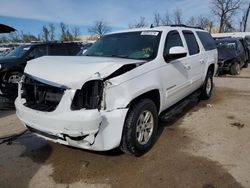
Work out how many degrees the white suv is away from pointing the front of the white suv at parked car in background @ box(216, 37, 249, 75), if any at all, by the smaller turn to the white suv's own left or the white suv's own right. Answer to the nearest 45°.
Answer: approximately 180°

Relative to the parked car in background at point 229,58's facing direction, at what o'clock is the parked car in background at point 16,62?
the parked car in background at point 16,62 is roughly at 12 o'clock from the parked car in background at point 229,58.

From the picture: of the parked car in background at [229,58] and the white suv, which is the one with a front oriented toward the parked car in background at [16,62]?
the parked car in background at [229,58]

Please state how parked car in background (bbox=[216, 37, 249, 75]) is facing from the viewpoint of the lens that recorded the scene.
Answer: facing the viewer and to the left of the viewer

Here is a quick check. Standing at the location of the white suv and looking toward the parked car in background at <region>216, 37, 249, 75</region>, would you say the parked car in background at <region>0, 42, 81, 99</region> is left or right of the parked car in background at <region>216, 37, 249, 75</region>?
left

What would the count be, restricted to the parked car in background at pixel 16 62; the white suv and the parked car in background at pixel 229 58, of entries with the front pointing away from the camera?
0

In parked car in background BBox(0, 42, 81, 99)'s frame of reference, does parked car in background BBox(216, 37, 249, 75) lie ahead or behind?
behind

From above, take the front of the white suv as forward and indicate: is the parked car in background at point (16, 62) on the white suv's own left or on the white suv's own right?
on the white suv's own right

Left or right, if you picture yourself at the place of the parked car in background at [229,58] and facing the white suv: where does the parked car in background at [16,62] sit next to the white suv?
right

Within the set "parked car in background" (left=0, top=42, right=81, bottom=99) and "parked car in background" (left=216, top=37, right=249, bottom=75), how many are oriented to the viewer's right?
0

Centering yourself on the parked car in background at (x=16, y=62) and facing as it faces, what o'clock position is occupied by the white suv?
The white suv is roughly at 10 o'clock from the parked car in background.
